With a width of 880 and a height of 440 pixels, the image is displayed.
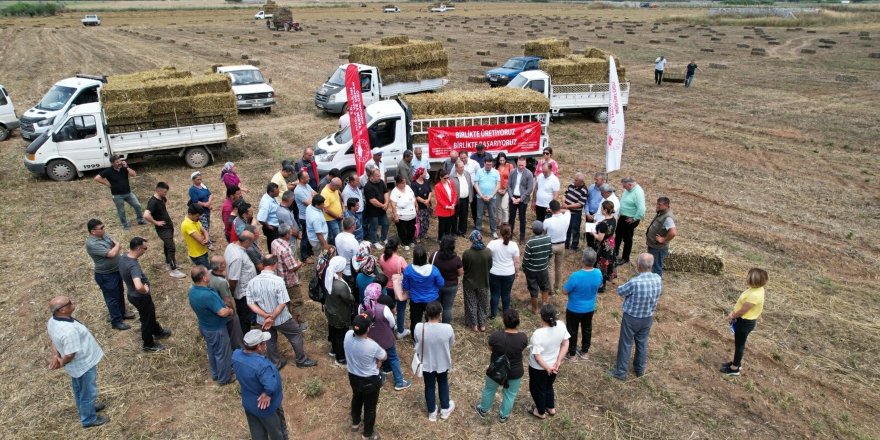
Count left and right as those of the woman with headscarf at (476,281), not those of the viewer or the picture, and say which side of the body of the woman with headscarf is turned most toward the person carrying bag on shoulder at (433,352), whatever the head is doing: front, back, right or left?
back

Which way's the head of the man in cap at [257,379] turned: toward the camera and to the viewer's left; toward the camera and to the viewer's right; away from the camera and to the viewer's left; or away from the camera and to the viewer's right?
away from the camera and to the viewer's right

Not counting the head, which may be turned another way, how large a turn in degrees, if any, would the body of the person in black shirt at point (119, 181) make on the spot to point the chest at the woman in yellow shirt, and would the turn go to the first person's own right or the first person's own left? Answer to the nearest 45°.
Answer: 0° — they already face them

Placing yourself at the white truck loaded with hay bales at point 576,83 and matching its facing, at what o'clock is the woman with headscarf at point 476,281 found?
The woman with headscarf is roughly at 9 o'clock from the white truck loaded with hay bales.

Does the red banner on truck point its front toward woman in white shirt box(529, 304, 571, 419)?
yes

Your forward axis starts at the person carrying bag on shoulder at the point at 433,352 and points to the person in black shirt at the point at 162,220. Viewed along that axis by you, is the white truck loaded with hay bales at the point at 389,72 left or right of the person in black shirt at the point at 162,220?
right

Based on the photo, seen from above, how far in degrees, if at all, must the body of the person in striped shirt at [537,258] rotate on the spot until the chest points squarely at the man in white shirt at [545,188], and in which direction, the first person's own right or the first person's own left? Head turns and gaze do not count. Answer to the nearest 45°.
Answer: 0° — they already face them

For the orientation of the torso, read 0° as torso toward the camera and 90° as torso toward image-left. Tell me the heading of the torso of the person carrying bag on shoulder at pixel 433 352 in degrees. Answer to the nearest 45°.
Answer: approximately 180°

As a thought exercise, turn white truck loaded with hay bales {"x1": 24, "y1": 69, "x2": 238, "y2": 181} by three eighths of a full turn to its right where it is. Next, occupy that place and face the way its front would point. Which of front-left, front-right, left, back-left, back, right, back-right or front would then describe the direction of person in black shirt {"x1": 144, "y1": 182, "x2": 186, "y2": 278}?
back-right

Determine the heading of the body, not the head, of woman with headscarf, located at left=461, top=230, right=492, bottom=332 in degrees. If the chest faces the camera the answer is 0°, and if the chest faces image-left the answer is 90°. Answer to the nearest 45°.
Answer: approximately 180°

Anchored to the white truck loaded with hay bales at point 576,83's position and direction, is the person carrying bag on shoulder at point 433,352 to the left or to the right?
on its left

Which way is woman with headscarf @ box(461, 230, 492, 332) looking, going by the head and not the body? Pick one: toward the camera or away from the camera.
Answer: away from the camera

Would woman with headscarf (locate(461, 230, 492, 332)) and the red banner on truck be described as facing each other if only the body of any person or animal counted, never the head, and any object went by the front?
yes
